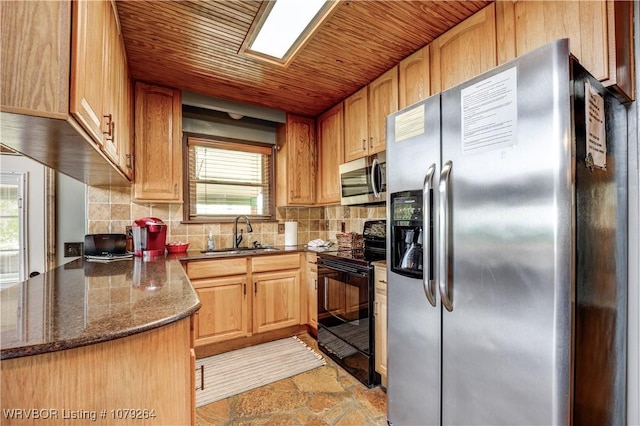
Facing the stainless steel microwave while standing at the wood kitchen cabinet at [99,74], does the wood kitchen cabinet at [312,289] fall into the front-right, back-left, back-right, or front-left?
front-left

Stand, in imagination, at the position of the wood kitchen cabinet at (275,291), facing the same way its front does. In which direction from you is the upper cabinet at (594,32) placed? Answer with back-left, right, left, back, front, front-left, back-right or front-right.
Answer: front

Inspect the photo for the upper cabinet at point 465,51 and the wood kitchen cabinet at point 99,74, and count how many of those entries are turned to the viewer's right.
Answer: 1

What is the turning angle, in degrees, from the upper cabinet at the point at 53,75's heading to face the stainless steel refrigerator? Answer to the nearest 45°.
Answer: approximately 45° to its right

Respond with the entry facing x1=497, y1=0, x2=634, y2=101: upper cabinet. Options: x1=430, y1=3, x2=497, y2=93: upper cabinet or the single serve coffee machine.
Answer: the single serve coffee machine

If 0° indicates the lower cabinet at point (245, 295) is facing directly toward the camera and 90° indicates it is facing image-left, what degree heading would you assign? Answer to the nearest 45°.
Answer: approximately 315°

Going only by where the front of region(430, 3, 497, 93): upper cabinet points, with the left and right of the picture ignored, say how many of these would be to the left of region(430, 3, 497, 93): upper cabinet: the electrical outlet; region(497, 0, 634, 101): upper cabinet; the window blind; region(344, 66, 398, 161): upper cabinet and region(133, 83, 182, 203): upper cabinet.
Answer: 1

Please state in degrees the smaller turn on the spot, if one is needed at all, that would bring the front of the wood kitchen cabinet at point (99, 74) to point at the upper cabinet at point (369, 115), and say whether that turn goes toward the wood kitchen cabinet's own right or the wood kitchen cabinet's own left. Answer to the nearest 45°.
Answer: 0° — it already faces it

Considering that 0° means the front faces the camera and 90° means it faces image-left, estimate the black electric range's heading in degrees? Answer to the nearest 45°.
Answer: approximately 45°

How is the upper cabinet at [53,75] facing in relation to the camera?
to the viewer's right

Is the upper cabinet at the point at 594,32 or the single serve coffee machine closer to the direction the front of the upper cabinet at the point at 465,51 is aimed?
the single serve coffee machine

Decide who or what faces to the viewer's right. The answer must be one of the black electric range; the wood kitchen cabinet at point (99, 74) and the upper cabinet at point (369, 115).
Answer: the wood kitchen cabinet

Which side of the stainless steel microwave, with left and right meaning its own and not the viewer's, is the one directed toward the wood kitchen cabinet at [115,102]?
front

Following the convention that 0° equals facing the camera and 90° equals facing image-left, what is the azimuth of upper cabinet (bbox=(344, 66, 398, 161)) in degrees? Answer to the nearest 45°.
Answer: approximately 45°

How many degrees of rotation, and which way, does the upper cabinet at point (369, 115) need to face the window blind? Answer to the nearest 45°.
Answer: approximately 45° to its right
